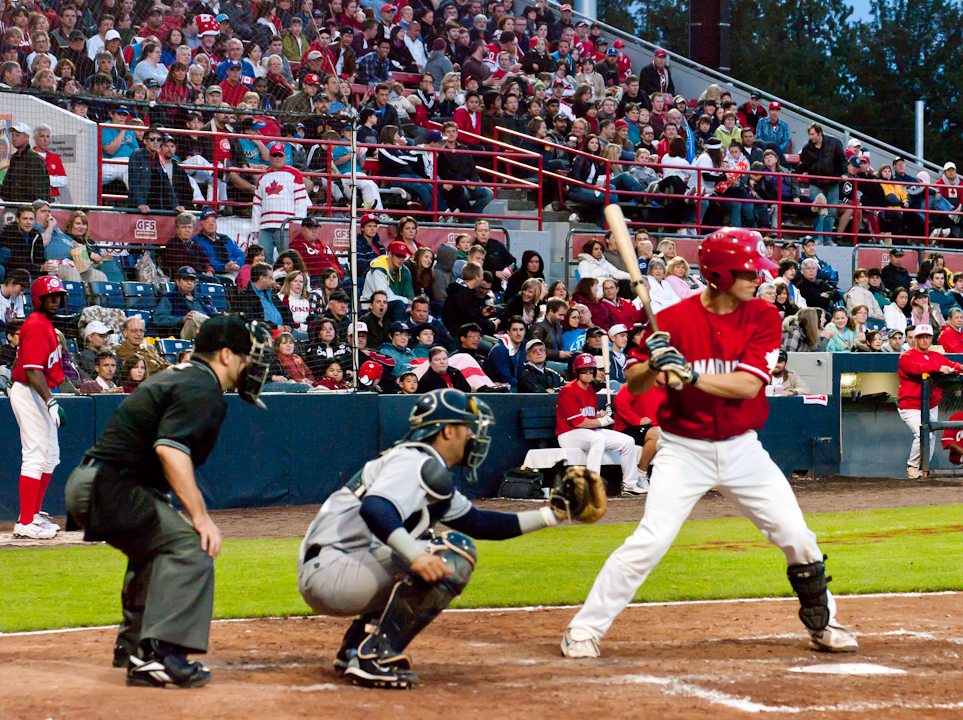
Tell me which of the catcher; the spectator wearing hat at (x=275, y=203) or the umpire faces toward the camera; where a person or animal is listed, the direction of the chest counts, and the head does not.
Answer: the spectator wearing hat

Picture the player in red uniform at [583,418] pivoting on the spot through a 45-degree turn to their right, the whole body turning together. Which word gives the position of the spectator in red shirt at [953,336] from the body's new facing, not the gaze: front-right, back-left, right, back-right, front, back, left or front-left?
back-left

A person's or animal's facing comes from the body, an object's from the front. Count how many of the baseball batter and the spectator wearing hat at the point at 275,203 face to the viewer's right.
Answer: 0

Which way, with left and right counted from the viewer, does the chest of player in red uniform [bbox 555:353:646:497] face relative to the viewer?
facing the viewer and to the right of the viewer

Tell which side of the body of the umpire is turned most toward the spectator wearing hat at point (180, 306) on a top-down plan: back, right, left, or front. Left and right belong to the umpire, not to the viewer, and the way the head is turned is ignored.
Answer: left

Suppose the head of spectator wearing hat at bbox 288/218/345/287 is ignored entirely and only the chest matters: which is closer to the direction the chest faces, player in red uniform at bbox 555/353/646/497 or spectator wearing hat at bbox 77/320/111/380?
the player in red uniform

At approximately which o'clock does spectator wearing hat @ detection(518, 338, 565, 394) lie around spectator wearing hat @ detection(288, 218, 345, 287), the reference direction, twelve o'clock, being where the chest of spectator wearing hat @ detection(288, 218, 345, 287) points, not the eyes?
spectator wearing hat @ detection(518, 338, 565, 394) is roughly at 11 o'clock from spectator wearing hat @ detection(288, 218, 345, 287).

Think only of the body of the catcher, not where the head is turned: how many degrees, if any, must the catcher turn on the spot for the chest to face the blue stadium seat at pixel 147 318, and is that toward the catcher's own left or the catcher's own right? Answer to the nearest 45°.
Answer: approximately 90° to the catcher's own left

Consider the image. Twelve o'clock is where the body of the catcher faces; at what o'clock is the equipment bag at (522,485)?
The equipment bag is roughly at 9 o'clock from the catcher.

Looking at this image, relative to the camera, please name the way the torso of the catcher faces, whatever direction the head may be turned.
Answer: to the viewer's right

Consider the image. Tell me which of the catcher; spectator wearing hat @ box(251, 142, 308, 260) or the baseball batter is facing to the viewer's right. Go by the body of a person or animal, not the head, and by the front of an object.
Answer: the catcher

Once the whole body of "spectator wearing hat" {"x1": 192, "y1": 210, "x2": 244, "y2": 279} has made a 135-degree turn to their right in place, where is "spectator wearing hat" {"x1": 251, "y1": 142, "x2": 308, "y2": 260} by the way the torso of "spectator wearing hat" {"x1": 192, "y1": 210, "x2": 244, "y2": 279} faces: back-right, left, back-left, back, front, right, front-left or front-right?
back-right

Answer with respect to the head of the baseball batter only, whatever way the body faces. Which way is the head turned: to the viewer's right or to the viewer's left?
to the viewer's right

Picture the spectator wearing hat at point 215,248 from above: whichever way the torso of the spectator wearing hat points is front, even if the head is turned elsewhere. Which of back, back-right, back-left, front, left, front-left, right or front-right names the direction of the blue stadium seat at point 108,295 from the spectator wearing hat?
right
